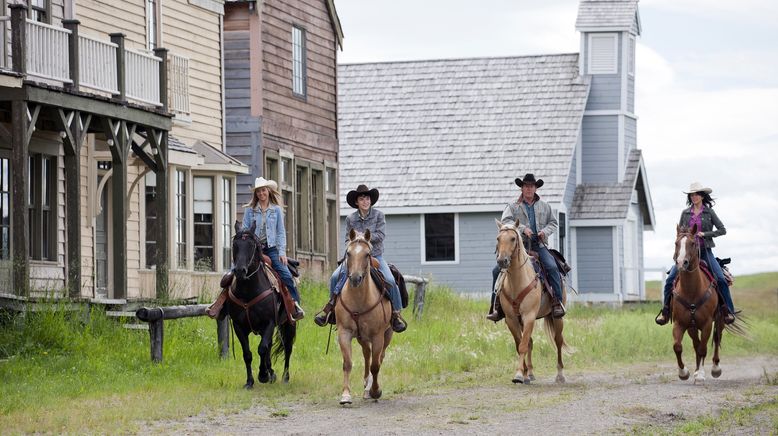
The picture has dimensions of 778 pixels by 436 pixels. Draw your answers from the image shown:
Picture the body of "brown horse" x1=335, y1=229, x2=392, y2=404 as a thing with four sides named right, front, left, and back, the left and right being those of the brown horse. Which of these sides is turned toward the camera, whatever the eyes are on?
front

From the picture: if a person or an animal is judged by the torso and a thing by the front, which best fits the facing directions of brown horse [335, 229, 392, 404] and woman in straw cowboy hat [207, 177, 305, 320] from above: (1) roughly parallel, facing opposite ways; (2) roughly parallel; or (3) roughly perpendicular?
roughly parallel

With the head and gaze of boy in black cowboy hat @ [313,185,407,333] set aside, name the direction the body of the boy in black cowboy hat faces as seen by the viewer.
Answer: toward the camera

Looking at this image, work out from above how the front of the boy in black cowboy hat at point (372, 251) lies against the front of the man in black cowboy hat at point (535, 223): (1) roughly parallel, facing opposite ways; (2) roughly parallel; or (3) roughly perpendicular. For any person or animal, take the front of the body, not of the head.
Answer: roughly parallel

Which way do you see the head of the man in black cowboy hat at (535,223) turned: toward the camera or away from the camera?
toward the camera

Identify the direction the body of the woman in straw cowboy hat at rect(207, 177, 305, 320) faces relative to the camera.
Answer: toward the camera

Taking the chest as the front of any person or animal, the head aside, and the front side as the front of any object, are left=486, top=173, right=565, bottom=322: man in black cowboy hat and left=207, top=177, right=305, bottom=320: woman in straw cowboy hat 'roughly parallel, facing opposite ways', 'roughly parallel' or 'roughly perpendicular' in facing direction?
roughly parallel

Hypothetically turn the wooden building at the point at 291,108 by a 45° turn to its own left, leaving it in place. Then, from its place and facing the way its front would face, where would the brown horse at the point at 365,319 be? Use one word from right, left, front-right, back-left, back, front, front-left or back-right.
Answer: right

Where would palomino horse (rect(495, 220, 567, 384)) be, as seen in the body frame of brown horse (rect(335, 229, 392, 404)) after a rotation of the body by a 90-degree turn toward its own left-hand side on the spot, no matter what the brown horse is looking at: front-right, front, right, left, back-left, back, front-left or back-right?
front-left

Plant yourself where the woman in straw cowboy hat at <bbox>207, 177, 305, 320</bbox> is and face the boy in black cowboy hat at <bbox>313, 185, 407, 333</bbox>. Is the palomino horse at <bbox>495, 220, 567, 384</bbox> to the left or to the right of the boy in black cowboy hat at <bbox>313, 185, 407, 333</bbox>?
left

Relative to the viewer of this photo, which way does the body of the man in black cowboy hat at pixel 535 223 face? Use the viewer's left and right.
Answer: facing the viewer

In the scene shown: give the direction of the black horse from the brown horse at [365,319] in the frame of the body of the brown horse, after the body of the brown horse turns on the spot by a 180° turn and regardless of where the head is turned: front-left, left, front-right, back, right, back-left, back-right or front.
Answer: front-left
